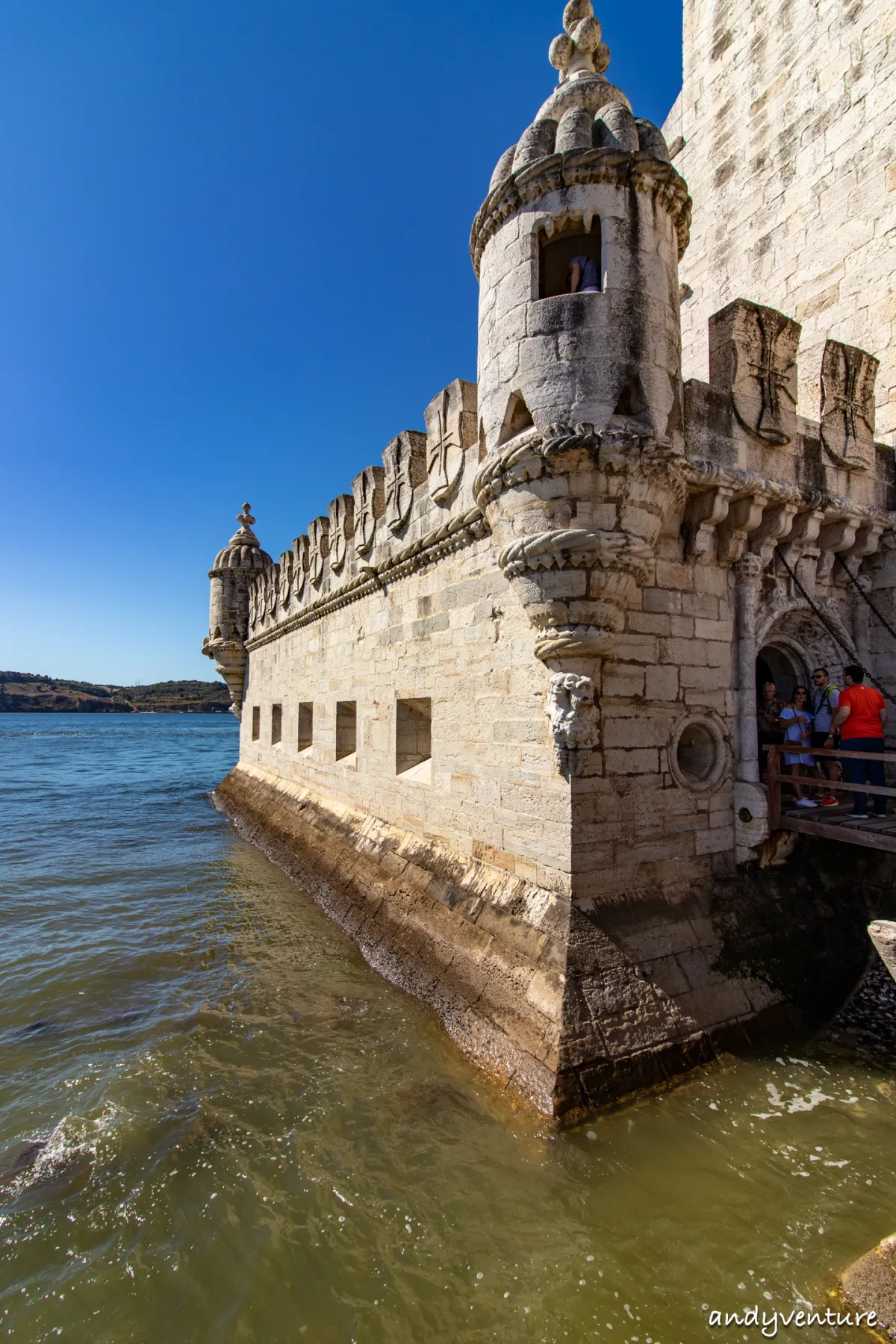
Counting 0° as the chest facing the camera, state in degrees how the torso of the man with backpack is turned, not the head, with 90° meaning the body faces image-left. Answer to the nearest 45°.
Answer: approximately 45°

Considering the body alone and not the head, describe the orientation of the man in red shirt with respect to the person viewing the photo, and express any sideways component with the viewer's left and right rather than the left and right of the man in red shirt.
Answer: facing away from the viewer and to the left of the viewer

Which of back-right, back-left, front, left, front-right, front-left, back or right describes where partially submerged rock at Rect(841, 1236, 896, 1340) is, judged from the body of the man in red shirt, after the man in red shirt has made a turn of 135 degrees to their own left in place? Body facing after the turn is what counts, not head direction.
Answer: front

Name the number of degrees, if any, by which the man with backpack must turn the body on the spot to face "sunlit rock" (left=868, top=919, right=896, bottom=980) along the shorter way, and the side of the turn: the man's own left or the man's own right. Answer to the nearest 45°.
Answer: approximately 45° to the man's own left

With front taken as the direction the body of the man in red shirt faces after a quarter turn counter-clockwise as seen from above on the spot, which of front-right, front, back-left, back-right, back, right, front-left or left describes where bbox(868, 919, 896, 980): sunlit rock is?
front-left
